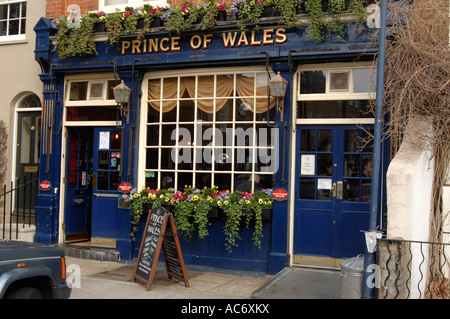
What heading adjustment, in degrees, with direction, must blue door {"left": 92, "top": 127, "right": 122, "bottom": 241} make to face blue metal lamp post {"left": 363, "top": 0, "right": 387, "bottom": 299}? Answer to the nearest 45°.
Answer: approximately 45° to its left

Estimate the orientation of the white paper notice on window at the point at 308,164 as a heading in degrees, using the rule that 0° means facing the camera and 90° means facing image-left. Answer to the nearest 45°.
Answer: approximately 0°
